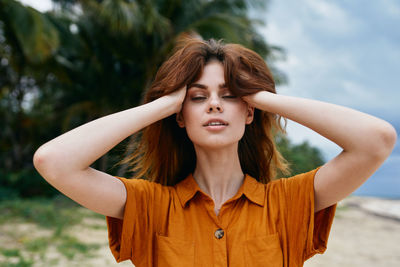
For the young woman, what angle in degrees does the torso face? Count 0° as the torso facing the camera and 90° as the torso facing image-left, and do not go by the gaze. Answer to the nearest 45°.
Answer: approximately 0°

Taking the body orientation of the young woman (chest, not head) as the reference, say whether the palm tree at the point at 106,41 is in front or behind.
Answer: behind
